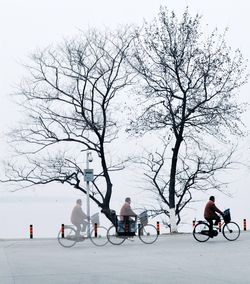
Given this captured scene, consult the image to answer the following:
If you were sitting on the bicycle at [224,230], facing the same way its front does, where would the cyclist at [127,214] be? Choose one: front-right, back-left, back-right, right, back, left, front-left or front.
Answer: back

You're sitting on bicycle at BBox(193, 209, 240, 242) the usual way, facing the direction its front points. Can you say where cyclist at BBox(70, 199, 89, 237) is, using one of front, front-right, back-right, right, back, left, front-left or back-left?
back

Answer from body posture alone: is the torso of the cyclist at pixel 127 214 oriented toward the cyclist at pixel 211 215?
yes

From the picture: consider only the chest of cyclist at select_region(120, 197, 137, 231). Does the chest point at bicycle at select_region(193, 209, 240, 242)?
yes

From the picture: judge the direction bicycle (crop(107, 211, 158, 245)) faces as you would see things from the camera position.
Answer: facing to the right of the viewer

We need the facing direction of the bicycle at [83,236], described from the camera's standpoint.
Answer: facing to the right of the viewer

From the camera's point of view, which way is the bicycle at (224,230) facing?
to the viewer's right

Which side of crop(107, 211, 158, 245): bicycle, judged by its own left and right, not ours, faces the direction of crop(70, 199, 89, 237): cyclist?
back

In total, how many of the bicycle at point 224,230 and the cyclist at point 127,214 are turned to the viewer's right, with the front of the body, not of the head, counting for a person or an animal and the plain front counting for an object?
2

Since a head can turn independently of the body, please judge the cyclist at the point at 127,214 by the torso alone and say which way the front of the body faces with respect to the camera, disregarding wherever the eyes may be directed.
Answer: to the viewer's right

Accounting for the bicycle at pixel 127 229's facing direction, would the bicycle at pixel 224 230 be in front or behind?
in front
